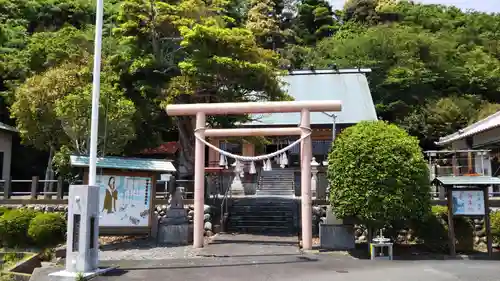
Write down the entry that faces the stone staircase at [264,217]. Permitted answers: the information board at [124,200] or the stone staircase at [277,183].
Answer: the stone staircase at [277,183]

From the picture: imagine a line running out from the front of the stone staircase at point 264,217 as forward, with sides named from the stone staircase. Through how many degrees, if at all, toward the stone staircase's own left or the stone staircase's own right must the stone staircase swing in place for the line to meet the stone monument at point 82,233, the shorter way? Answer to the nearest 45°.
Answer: approximately 45° to the stone staircase's own right

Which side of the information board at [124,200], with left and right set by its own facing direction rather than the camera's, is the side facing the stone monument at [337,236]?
left

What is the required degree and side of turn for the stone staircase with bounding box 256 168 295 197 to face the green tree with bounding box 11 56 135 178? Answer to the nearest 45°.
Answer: approximately 45° to its right

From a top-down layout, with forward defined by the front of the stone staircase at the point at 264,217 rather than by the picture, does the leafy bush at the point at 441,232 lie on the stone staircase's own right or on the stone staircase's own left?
on the stone staircase's own left

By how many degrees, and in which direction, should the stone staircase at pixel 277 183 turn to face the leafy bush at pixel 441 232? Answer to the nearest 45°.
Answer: approximately 45° to its left

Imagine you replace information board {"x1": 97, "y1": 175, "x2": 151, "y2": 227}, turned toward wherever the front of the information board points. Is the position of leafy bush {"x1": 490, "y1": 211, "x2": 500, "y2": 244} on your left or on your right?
on your left

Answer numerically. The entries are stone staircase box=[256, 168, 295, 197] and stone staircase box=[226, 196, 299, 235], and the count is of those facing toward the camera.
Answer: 2

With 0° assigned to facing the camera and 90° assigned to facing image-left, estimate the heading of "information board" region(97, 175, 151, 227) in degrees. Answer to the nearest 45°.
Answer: approximately 0°

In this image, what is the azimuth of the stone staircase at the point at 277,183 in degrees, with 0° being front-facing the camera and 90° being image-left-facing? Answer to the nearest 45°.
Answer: approximately 0°
